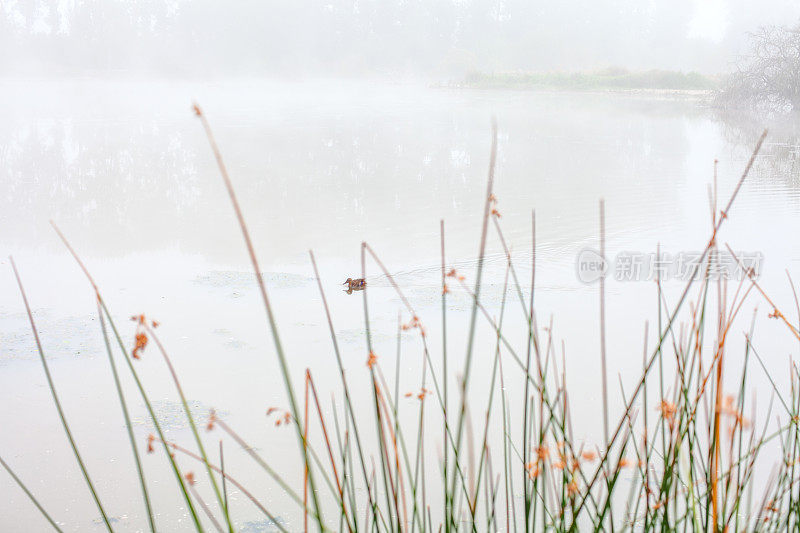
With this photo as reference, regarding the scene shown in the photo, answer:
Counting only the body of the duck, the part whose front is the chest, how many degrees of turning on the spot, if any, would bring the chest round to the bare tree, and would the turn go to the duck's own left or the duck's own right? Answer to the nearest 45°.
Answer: approximately 135° to the duck's own right

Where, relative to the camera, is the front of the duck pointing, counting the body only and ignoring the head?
to the viewer's left
